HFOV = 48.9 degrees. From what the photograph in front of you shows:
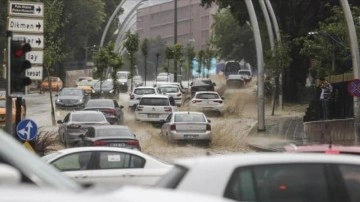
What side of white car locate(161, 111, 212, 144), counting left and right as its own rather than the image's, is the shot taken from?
back

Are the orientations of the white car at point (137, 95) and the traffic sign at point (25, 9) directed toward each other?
no

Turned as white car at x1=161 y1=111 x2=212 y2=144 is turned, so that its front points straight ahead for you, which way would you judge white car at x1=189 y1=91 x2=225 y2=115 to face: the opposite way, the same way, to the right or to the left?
the same way

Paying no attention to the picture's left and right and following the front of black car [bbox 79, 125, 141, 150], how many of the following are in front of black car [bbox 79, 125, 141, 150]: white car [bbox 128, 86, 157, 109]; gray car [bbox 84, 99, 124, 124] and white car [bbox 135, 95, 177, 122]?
3

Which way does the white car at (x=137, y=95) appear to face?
away from the camera

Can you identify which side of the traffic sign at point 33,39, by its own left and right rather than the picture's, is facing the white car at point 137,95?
back

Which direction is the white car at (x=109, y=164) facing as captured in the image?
to the viewer's left

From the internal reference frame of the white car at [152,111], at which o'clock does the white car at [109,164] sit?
the white car at [109,164] is roughly at 6 o'clock from the white car at [152,111].

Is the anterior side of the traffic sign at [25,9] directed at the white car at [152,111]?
no

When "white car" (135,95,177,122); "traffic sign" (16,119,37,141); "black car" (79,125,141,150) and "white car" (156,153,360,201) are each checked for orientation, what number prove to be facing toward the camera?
1

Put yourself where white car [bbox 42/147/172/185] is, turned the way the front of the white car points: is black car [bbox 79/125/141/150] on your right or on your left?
on your right

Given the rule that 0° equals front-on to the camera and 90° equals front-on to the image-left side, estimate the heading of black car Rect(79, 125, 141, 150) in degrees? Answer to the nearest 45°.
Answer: approximately 180°

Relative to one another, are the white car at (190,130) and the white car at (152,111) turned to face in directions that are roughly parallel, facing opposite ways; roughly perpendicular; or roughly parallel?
roughly parallel

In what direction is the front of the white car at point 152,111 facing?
away from the camera

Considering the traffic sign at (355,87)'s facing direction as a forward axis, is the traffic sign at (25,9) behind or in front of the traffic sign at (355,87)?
in front

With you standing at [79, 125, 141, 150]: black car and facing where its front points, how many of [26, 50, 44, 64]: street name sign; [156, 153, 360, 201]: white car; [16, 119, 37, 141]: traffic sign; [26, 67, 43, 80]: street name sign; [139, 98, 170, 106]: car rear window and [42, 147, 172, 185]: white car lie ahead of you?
1

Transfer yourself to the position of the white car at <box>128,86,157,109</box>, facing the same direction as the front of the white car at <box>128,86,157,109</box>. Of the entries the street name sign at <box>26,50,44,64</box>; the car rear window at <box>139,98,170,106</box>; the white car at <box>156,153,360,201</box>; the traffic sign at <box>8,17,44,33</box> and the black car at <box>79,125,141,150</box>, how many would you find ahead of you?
0
